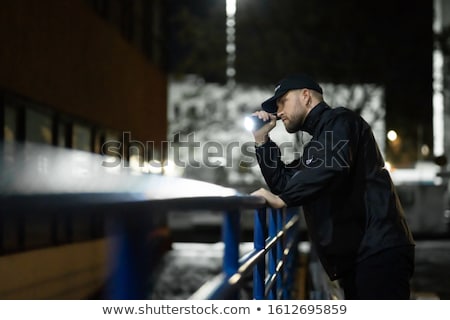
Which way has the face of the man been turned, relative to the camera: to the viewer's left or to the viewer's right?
to the viewer's left

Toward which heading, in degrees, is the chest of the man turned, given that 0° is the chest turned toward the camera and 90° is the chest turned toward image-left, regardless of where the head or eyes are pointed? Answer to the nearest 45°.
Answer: approximately 90°
